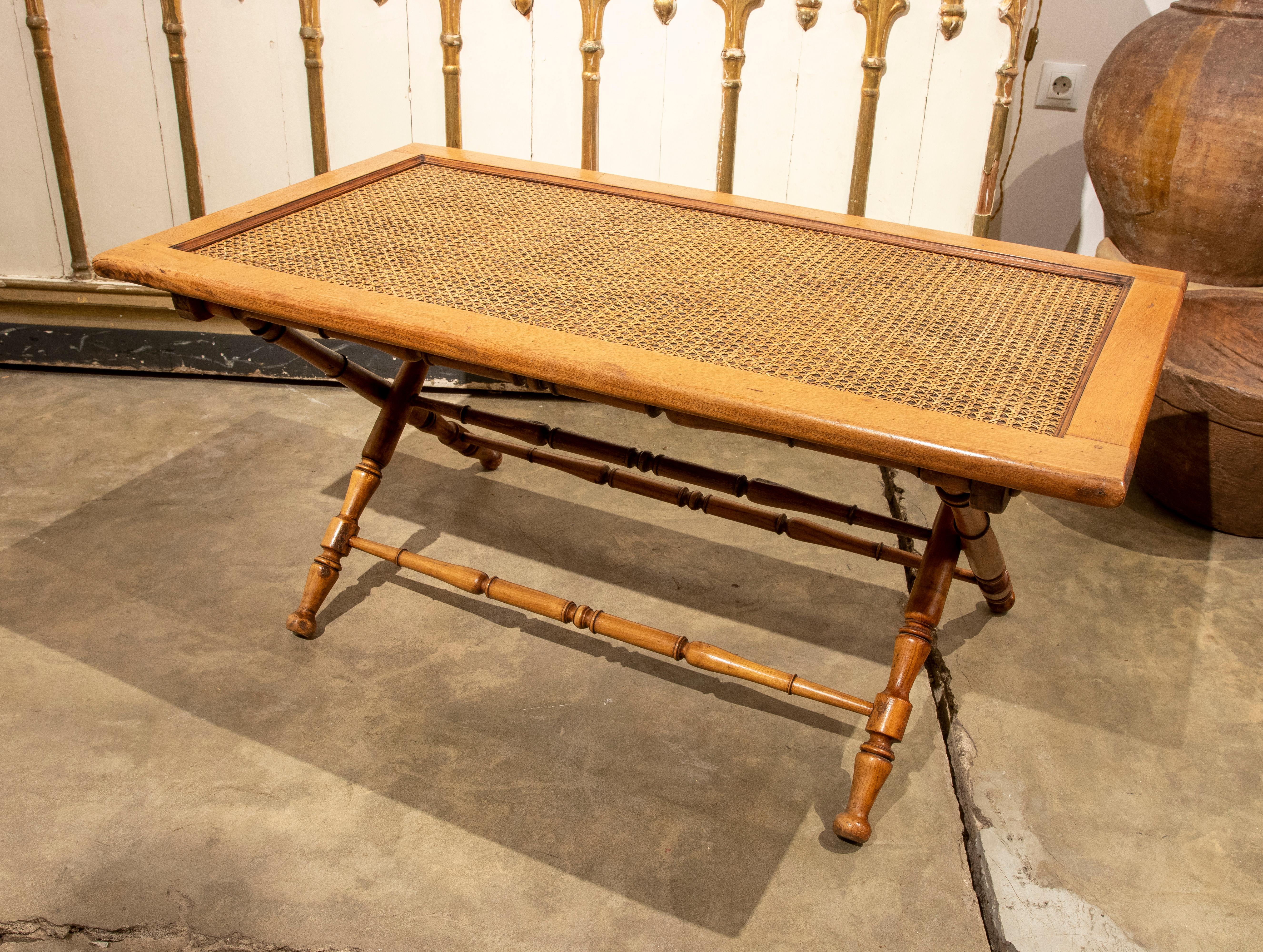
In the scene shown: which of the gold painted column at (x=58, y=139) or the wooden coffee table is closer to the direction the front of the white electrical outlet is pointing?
the wooden coffee table

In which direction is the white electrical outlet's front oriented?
toward the camera

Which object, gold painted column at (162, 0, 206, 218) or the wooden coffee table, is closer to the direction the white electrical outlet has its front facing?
the wooden coffee table

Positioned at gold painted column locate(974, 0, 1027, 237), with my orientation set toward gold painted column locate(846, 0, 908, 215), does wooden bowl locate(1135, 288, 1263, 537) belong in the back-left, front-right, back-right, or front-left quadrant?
back-left

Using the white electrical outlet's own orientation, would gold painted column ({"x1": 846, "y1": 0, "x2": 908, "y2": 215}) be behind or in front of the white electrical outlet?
in front

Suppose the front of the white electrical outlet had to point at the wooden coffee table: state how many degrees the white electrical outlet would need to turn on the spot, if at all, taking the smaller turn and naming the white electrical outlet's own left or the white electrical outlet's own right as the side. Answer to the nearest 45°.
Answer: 0° — it already faces it

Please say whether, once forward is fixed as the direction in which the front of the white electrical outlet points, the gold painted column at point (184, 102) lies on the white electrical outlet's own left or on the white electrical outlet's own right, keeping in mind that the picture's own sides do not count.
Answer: on the white electrical outlet's own right

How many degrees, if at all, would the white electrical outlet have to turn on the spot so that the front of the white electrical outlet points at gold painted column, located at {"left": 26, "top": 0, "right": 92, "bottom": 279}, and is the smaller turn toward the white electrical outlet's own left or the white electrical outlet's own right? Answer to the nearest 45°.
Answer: approximately 45° to the white electrical outlet's own right

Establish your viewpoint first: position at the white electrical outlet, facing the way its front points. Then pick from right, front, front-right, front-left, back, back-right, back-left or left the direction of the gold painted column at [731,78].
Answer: front-right

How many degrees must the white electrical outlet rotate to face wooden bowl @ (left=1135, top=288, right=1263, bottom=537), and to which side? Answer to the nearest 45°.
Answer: approximately 45° to its left

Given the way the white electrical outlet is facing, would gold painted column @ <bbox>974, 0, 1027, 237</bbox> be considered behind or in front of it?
in front

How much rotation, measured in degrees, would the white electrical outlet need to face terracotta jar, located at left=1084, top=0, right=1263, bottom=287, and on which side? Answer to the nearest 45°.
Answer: approximately 45° to its left
